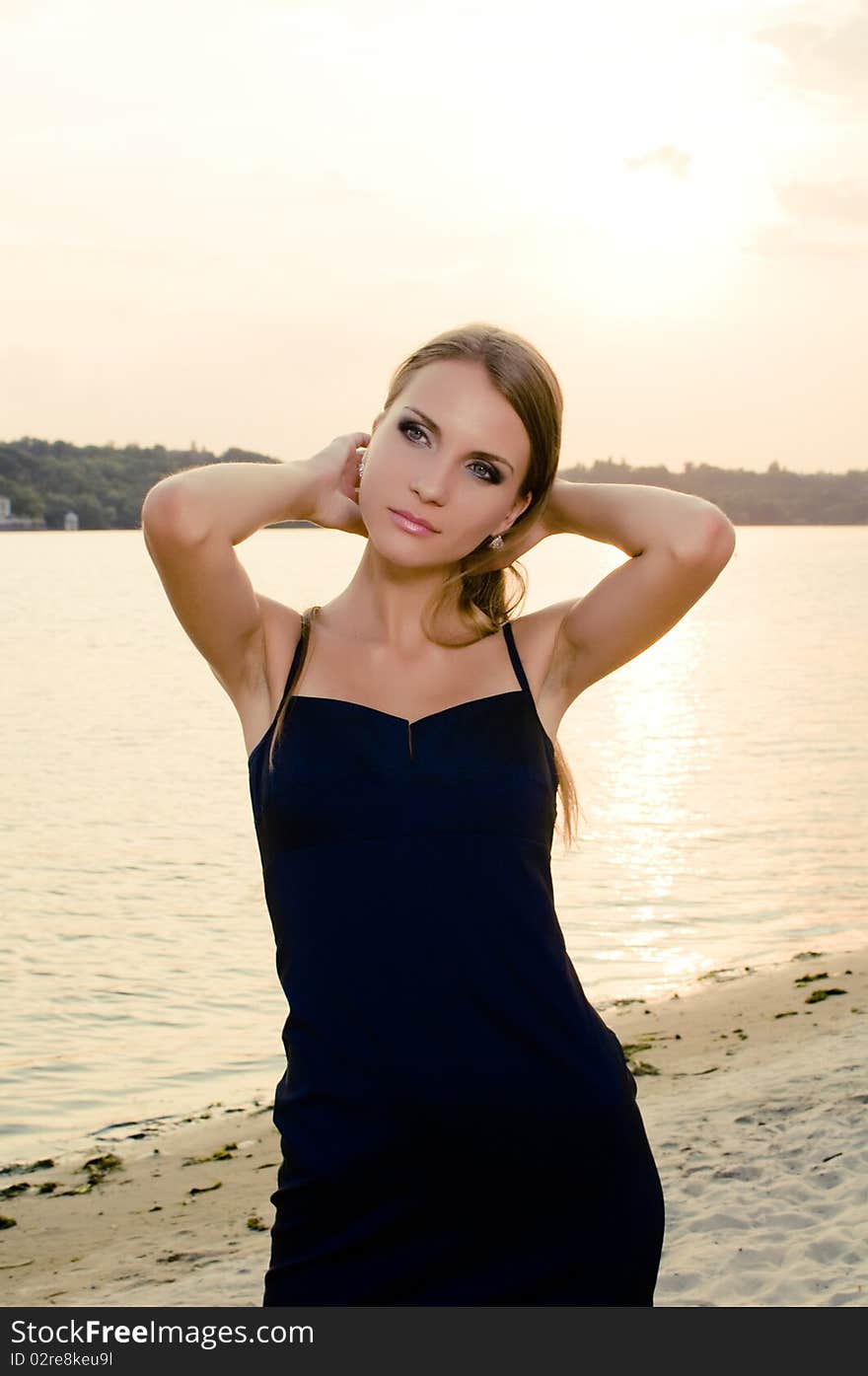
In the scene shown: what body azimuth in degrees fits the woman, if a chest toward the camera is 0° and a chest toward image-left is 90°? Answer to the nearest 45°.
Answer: approximately 0°
